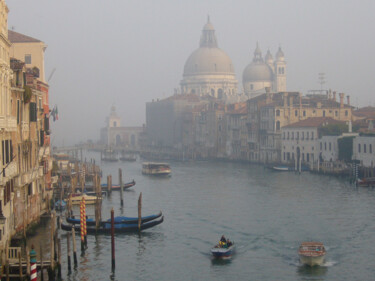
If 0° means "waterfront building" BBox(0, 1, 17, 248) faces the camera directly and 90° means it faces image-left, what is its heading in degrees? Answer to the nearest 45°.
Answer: approximately 270°

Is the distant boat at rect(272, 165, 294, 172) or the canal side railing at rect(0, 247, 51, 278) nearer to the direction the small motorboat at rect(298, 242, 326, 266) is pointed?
the canal side railing

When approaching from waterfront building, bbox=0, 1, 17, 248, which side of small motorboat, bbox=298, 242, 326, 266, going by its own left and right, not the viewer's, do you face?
right

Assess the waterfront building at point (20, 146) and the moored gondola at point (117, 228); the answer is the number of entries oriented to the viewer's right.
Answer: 2

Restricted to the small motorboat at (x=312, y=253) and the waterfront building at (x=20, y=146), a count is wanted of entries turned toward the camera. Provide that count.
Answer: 1

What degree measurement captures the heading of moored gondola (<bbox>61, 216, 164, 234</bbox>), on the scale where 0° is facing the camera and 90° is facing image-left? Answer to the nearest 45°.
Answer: approximately 270°

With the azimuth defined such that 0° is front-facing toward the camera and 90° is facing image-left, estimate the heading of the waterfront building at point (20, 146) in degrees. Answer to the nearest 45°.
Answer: approximately 270°

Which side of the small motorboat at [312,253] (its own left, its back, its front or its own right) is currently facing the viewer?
front
